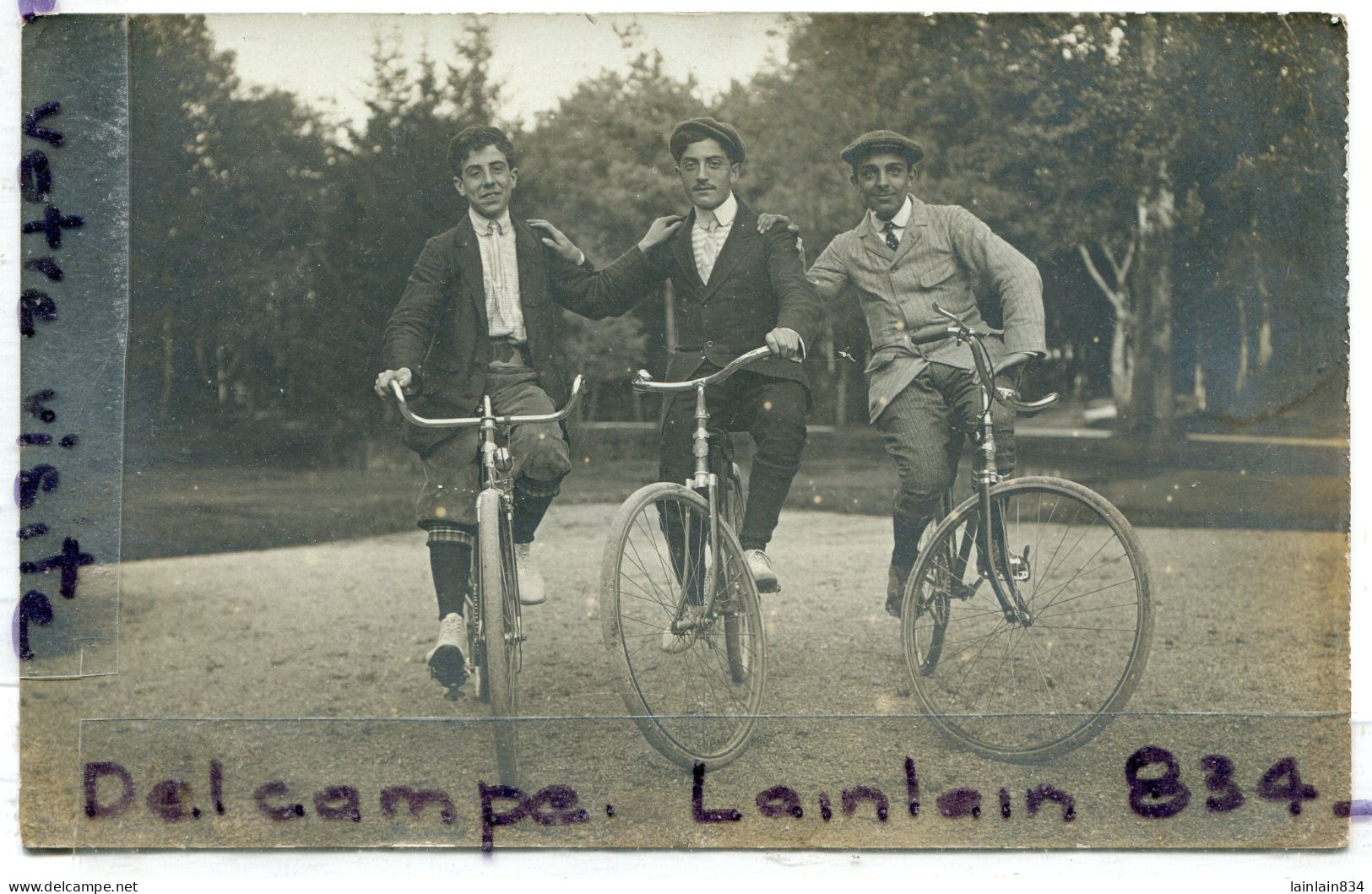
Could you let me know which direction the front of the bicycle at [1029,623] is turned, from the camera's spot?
facing the viewer and to the right of the viewer

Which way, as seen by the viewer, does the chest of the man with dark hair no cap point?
toward the camera

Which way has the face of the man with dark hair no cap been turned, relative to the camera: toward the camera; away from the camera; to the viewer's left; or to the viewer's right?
toward the camera
